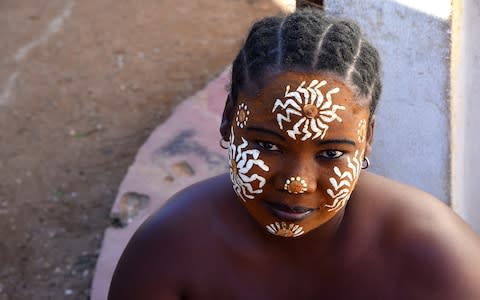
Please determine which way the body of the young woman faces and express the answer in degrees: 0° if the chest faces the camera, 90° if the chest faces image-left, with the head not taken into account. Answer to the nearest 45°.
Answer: approximately 0°
